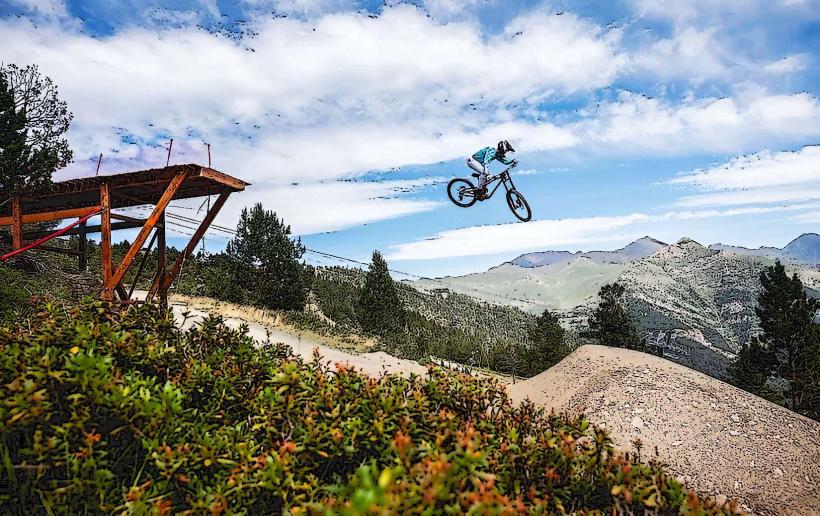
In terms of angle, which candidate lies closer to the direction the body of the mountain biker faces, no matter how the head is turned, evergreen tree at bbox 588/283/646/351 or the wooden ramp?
the evergreen tree

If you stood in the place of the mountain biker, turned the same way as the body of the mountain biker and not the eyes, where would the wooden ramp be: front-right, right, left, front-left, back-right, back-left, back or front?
back

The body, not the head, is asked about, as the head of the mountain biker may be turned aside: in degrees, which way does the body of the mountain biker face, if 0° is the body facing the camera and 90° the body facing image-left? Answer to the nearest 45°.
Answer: approximately 270°

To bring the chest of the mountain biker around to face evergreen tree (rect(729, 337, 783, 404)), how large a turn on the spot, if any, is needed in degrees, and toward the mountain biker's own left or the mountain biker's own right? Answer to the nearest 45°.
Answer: approximately 45° to the mountain biker's own left

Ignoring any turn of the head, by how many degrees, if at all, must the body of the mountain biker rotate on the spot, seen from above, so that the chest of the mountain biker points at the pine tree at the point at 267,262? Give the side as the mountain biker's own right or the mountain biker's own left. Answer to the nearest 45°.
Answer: approximately 135° to the mountain biker's own left

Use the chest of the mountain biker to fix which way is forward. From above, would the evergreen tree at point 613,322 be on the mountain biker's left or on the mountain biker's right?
on the mountain biker's left

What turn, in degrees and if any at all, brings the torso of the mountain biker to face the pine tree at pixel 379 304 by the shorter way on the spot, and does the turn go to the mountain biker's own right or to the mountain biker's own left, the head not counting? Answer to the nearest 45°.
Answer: approximately 90° to the mountain biker's own left

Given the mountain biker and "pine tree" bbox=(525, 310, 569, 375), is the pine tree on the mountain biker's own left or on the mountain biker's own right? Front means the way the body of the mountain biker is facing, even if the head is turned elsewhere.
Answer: on the mountain biker's own left
